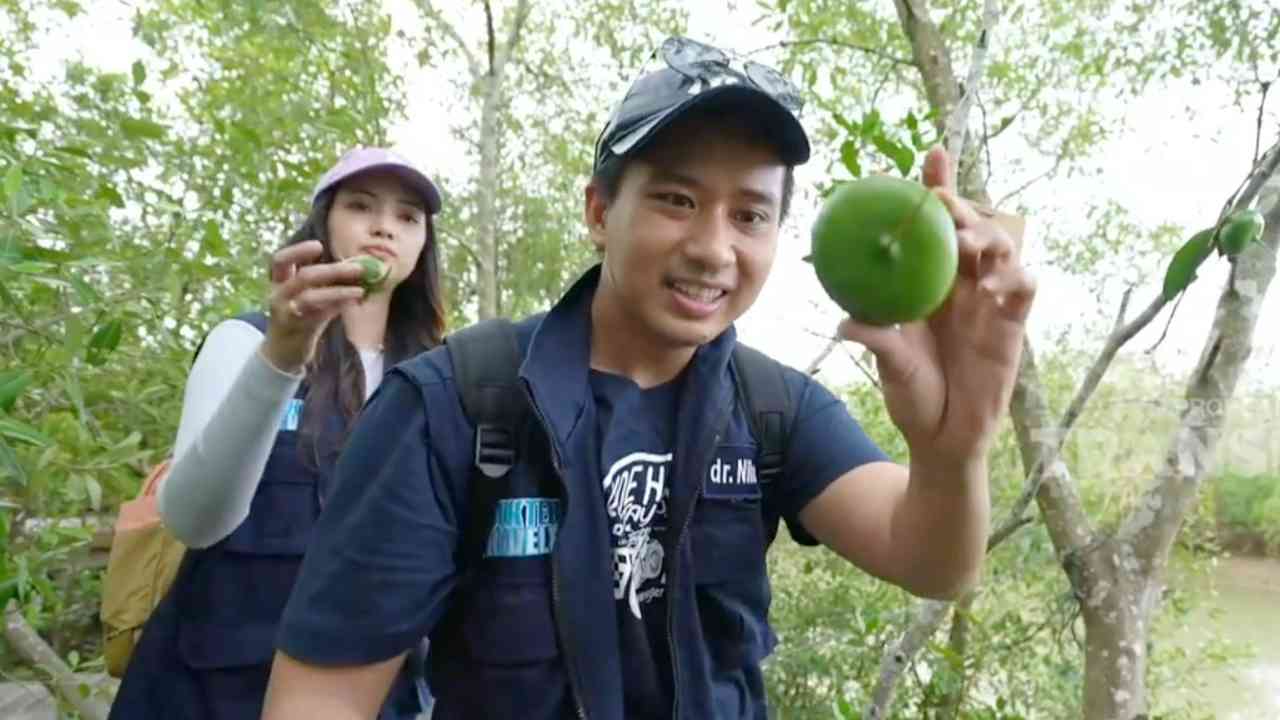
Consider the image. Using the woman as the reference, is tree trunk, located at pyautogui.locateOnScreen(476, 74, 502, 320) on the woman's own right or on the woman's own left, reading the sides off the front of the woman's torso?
on the woman's own left

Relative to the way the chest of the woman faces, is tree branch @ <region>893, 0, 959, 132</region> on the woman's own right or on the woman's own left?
on the woman's own left

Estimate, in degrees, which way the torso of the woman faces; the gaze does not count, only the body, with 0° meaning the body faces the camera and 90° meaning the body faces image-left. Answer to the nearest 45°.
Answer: approximately 315°

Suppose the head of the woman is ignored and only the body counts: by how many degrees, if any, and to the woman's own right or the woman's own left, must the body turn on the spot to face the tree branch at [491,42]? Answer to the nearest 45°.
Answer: approximately 135° to the woman's own left
